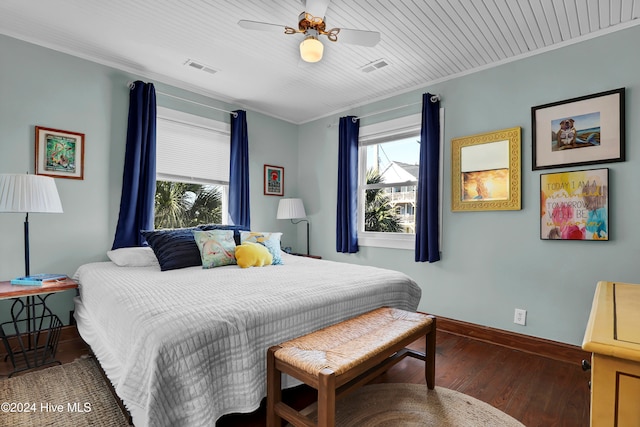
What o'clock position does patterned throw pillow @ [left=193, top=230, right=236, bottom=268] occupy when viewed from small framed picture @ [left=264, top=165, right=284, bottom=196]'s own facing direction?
The patterned throw pillow is roughly at 2 o'clock from the small framed picture.

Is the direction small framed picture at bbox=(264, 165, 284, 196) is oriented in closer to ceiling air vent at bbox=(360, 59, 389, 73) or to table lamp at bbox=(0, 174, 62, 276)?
the ceiling air vent

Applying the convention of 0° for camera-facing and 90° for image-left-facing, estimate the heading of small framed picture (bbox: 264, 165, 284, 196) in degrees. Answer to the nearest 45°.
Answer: approximately 315°

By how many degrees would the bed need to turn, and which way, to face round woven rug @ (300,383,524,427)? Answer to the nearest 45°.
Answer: approximately 45° to its left

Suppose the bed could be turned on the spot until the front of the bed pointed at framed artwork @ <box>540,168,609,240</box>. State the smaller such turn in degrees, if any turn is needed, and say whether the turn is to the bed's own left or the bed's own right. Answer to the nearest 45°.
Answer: approximately 45° to the bed's own left
